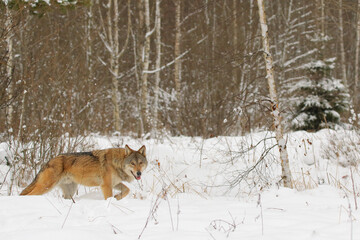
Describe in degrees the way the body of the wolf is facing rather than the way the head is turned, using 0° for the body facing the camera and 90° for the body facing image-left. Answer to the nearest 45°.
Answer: approximately 270°

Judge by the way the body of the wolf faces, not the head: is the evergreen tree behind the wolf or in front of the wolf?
in front
